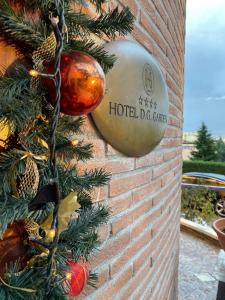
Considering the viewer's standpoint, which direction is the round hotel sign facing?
facing the viewer and to the right of the viewer

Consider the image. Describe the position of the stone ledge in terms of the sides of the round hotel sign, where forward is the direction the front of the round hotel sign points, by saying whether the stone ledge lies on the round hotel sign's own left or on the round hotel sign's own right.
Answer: on the round hotel sign's own left

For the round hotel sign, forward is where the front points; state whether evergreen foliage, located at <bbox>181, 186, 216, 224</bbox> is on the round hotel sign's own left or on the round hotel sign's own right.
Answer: on the round hotel sign's own left

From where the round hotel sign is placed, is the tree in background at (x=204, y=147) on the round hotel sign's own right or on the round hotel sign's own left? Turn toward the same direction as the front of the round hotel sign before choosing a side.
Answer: on the round hotel sign's own left

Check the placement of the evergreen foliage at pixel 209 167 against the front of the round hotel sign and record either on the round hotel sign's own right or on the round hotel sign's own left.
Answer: on the round hotel sign's own left

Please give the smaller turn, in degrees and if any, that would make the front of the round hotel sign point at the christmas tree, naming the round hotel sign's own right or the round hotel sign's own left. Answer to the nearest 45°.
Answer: approximately 45° to the round hotel sign's own right

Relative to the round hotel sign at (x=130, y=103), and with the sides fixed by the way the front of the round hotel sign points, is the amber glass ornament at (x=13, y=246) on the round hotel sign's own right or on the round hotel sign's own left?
on the round hotel sign's own right
